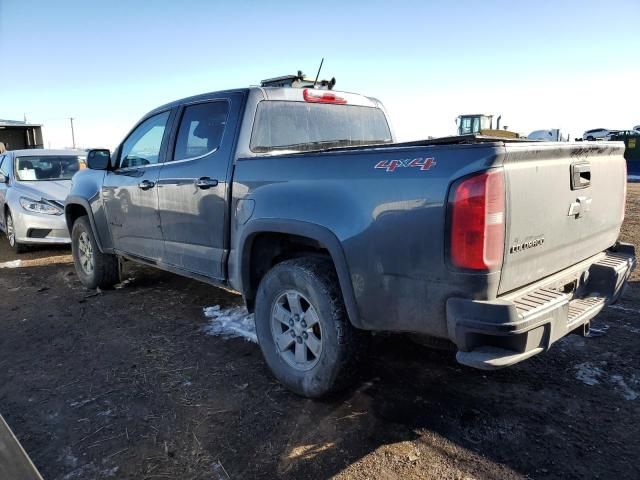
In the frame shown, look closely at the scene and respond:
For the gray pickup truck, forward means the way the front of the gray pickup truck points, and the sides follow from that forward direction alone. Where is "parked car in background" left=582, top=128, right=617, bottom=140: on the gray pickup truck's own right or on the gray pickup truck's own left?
on the gray pickup truck's own right

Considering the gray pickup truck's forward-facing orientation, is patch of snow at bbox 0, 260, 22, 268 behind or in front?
in front

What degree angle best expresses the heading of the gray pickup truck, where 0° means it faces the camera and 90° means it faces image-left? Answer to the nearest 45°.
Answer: approximately 135°

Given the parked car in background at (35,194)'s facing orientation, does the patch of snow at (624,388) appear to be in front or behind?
in front

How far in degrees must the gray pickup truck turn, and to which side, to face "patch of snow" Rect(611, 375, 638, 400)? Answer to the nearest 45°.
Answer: approximately 135° to its right
